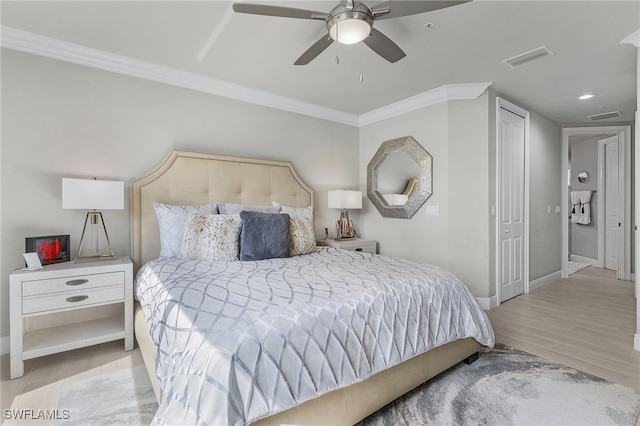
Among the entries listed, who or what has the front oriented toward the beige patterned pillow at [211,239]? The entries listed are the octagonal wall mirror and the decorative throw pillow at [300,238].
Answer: the octagonal wall mirror

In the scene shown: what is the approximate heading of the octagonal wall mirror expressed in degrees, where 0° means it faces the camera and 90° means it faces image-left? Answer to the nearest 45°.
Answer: approximately 45°

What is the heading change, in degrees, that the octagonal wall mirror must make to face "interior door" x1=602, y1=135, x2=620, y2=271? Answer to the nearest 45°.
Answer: approximately 180°

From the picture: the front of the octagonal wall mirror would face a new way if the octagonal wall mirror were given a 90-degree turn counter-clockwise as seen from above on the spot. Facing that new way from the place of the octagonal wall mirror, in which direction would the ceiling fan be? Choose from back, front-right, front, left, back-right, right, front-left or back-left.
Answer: front-right

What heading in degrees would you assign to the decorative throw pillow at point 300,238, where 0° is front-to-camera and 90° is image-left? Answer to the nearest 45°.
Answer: approximately 315°

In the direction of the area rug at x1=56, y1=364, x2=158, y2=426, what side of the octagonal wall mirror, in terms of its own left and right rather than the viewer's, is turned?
front

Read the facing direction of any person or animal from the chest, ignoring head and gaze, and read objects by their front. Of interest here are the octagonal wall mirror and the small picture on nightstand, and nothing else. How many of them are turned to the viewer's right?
0

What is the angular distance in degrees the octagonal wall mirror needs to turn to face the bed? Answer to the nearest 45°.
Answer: approximately 45° to its left

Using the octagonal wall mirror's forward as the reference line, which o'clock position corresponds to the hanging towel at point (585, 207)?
The hanging towel is roughly at 6 o'clock from the octagonal wall mirror.

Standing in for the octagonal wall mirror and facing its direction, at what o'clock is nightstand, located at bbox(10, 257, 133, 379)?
The nightstand is roughly at 12 o'clock from the octagonal wall mirror.

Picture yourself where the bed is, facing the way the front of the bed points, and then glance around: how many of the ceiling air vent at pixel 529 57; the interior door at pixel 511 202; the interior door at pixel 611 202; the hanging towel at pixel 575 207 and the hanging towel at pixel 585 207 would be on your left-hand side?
5

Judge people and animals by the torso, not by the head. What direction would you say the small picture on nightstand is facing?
toward the camera

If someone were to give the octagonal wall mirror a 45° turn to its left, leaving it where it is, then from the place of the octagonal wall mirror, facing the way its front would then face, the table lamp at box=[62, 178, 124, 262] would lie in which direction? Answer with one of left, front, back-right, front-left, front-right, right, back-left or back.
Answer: front-right

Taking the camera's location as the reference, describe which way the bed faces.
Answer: facing the viewer and to the right of the viewer

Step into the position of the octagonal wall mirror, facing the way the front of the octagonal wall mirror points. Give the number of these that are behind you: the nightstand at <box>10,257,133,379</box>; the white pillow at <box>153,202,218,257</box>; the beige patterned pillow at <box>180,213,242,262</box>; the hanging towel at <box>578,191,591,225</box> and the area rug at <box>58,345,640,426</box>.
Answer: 1

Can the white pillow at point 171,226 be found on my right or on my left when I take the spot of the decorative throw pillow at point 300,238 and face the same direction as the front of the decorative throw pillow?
on my right

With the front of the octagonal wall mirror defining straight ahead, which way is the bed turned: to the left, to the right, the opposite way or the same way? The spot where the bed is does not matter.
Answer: to the left
